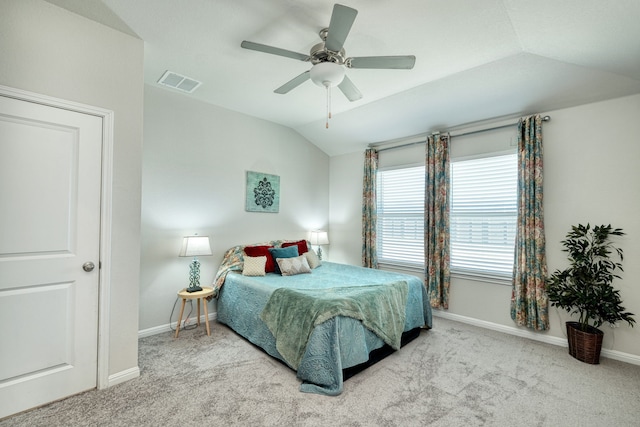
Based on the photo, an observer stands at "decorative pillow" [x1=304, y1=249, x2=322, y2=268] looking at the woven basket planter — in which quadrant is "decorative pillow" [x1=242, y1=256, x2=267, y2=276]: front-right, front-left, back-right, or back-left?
back-right

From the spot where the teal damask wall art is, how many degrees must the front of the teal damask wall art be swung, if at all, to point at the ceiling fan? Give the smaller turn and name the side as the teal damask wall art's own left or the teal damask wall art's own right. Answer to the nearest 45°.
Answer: approximately 45° to the teal damask wall art's own right

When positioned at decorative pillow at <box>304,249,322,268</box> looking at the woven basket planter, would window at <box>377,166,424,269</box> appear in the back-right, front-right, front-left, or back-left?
front-left

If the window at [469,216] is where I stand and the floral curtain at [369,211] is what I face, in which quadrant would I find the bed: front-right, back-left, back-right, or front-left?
front-left

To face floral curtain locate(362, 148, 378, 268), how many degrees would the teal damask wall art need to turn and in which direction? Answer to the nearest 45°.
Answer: approximately 45° to its left

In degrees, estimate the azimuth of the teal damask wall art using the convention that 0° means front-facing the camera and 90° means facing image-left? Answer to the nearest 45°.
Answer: approximately 315°

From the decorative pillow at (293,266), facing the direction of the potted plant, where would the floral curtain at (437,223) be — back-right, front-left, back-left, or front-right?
front-left

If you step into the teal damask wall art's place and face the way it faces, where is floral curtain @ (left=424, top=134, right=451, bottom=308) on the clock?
The floral curtain is roughly at 11 o'clock from the teal damask wall art.

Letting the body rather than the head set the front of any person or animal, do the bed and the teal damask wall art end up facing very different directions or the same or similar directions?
same or similar directions

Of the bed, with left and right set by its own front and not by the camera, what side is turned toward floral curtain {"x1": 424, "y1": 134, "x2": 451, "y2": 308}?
left

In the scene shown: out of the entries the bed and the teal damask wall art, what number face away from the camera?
0

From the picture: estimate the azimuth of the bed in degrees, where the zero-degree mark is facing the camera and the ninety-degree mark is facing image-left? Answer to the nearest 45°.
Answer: approximately 315°

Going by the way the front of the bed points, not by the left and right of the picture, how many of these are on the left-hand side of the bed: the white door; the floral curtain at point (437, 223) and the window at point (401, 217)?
2

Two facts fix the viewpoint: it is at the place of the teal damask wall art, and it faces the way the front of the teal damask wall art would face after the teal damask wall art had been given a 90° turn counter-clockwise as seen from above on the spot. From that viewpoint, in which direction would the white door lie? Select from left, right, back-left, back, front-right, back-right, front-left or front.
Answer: back
